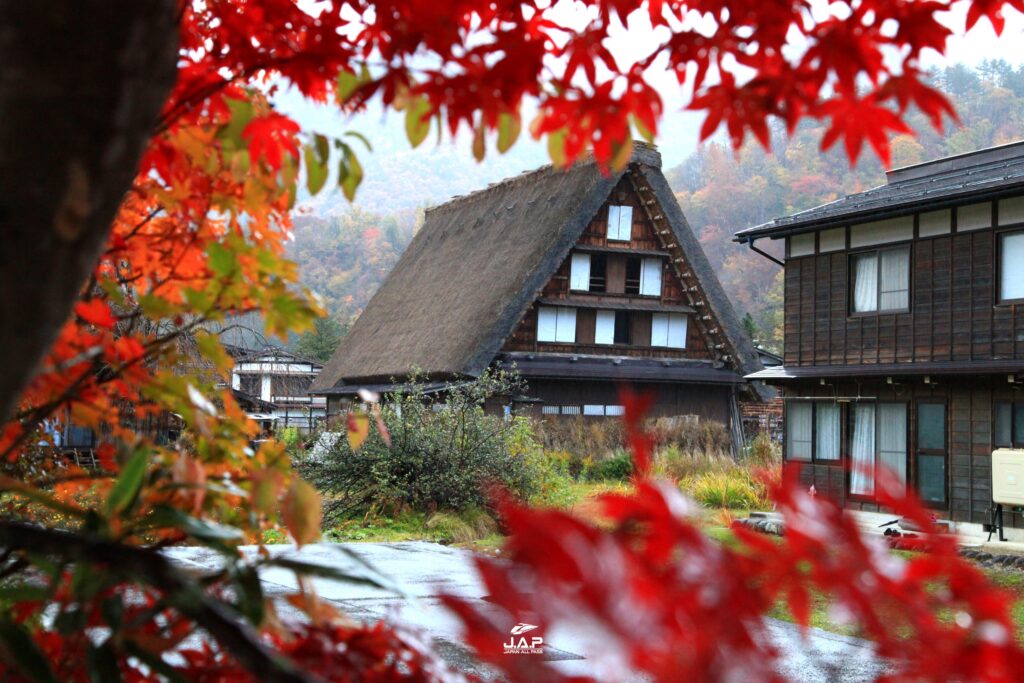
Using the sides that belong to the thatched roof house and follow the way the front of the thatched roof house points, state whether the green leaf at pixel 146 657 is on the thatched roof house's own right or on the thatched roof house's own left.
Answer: on the thatched roof house's own right

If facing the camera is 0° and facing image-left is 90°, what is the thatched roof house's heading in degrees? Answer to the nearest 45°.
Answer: approximately 315°

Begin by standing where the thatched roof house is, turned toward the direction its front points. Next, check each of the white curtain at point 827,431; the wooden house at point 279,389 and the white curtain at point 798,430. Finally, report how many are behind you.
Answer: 1

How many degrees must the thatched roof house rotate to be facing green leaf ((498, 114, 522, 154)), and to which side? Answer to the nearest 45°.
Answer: approximately 45° to its right

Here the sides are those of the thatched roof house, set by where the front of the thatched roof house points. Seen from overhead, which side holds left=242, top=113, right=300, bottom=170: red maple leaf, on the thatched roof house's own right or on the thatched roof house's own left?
on the thatched roof house's own right

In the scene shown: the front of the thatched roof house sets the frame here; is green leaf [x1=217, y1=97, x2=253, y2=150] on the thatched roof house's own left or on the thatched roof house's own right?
on the thatched roof house's own right

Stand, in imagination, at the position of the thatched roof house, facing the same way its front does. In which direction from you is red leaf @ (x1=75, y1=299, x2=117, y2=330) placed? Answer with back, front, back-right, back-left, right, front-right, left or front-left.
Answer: front-right

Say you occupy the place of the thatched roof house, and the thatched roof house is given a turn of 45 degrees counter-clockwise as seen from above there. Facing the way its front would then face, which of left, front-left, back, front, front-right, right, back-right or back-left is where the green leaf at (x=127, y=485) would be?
right

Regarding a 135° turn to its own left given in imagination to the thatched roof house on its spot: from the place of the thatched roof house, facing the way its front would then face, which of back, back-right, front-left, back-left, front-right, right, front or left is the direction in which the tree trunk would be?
back

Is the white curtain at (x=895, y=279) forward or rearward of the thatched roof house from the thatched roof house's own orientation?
forward

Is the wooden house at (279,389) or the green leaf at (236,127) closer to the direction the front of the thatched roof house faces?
the green leaf

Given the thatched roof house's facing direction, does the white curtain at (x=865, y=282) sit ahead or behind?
ahead

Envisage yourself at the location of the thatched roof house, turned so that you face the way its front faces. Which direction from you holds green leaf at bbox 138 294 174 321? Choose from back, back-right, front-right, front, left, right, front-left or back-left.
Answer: front-right

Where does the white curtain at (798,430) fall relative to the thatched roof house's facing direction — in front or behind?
in front

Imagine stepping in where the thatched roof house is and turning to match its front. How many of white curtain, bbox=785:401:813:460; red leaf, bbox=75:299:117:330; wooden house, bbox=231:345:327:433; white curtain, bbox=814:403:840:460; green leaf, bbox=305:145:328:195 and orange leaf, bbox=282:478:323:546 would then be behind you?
1
